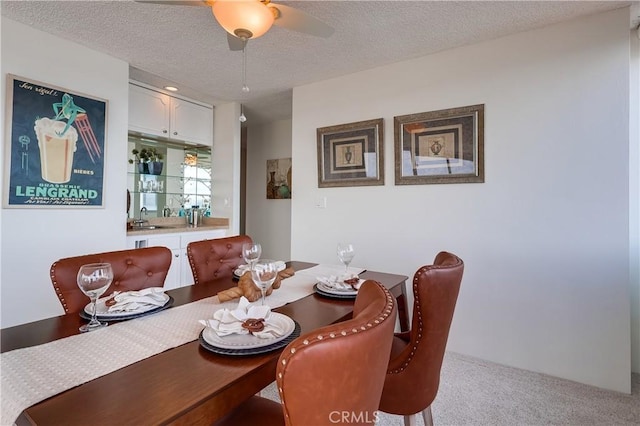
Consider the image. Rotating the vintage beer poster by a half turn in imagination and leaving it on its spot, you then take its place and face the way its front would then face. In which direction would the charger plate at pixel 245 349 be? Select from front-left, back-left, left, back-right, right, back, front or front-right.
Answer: back-left

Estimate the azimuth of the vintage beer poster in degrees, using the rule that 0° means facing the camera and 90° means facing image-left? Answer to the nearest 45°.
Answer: approximately 315°

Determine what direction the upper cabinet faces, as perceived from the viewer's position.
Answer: facing the viewer and to the right of the viewer

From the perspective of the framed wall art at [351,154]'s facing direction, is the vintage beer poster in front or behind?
in front

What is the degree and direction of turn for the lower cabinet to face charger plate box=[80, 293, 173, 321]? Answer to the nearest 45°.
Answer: approximately 45° to its right

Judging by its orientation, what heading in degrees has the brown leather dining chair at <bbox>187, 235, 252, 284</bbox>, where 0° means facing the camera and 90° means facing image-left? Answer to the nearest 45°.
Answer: approximately 315°

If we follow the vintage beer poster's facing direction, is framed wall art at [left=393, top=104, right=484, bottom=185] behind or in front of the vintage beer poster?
in front

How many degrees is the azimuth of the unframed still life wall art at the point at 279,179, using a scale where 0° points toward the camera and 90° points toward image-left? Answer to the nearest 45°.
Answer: approximately 45°

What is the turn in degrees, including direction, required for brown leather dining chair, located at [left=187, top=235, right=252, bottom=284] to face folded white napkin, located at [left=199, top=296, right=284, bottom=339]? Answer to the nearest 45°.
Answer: approximately 45° to its right

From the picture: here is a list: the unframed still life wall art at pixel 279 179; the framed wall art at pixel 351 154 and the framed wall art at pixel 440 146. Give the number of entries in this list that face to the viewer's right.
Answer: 0

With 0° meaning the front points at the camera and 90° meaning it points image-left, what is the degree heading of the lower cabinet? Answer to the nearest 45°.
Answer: approximately 315°

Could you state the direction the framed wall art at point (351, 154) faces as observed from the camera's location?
facing the viewer and to the left of the viewer

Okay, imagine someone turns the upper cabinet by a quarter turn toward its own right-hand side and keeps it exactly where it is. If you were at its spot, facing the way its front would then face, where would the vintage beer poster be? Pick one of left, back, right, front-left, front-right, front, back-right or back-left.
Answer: front
